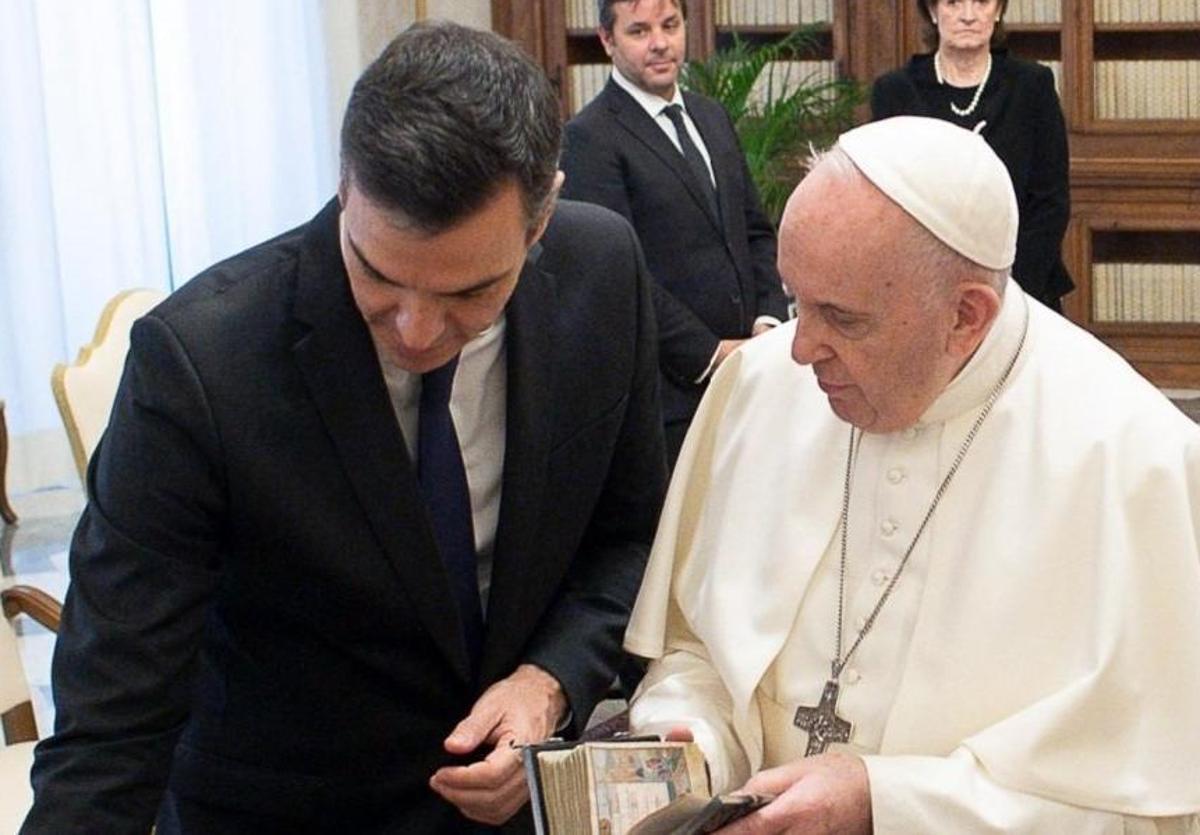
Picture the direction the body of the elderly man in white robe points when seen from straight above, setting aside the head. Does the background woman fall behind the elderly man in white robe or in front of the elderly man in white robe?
behind

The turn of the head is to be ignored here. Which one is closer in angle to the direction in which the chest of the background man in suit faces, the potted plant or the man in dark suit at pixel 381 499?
the man in dark suit

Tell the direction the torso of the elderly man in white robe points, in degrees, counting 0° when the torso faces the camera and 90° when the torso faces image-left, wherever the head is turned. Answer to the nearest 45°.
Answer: approximately 45°

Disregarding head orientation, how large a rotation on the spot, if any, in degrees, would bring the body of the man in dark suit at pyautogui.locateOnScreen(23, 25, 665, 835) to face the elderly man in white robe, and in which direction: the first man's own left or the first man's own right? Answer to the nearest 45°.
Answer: approximately 45° to the first man's own left

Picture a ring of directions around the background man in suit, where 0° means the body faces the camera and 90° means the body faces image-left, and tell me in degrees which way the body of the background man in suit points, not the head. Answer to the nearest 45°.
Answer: approximately 315°

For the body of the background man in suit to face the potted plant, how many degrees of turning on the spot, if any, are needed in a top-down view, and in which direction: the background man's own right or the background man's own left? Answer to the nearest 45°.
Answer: approximately 135° to the background man's own left

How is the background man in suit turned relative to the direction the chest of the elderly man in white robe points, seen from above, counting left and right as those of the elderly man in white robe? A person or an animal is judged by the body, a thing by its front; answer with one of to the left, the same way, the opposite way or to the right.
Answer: to the left

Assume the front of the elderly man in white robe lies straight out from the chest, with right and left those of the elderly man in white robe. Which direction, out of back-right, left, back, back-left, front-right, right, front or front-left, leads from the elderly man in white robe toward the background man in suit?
back-right
